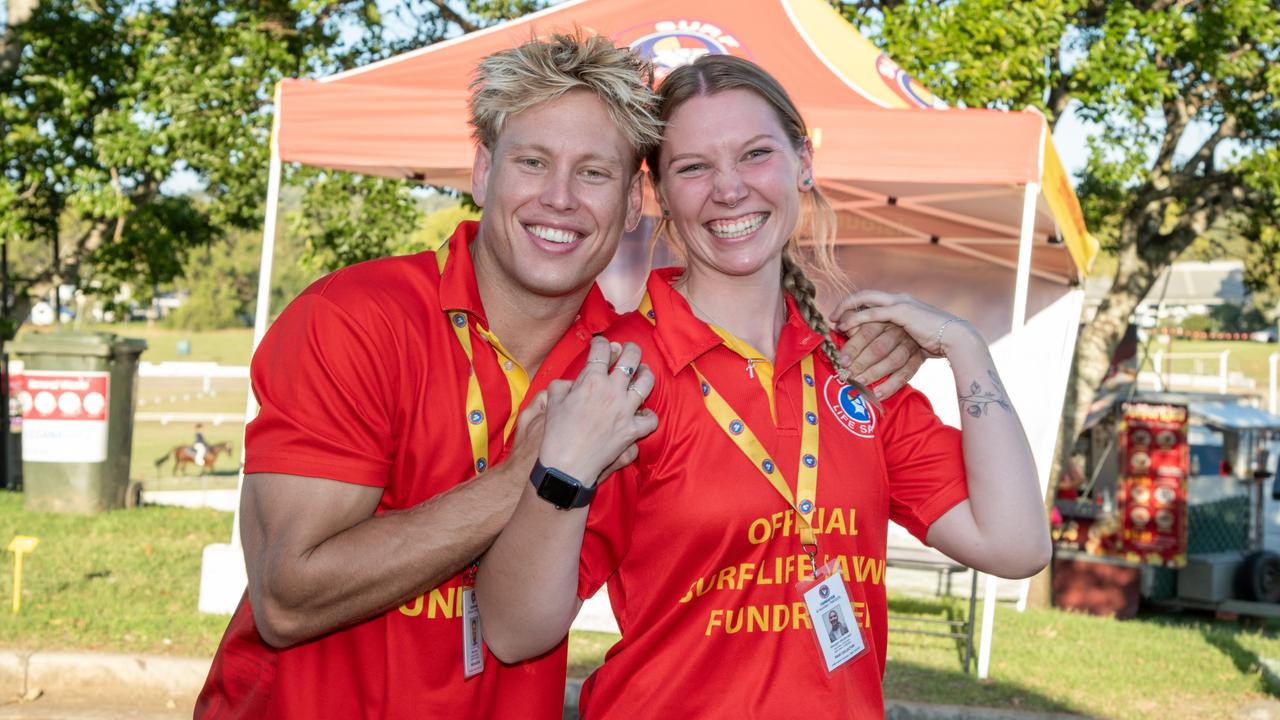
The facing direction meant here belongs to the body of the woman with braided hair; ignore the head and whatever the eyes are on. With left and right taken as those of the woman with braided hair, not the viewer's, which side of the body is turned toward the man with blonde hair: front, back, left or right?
right

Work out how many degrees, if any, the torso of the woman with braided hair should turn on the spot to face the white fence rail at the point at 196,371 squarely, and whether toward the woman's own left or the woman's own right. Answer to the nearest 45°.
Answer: approximately 135° to the woman's own right

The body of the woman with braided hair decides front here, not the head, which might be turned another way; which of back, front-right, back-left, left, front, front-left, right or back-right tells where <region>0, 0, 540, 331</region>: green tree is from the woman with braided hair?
back-right

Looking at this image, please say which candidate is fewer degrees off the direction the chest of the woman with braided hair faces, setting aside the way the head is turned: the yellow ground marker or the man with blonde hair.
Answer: the man with blonde hair

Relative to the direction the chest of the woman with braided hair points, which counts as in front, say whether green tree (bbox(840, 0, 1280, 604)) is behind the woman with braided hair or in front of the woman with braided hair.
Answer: behind

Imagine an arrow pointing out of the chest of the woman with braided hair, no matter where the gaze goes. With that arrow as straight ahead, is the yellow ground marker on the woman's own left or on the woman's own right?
on the woman's own right

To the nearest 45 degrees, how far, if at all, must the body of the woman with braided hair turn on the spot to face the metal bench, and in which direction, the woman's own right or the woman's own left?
approximately 180°

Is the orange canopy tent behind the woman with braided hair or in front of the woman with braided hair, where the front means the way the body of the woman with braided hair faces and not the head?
behind

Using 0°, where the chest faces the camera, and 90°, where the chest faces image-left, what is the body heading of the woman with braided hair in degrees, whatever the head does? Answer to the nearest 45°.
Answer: approximately 0°

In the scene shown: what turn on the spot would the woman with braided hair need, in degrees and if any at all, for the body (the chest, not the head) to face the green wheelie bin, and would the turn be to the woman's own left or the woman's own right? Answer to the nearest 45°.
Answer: approximately 135° to the woman's own right
